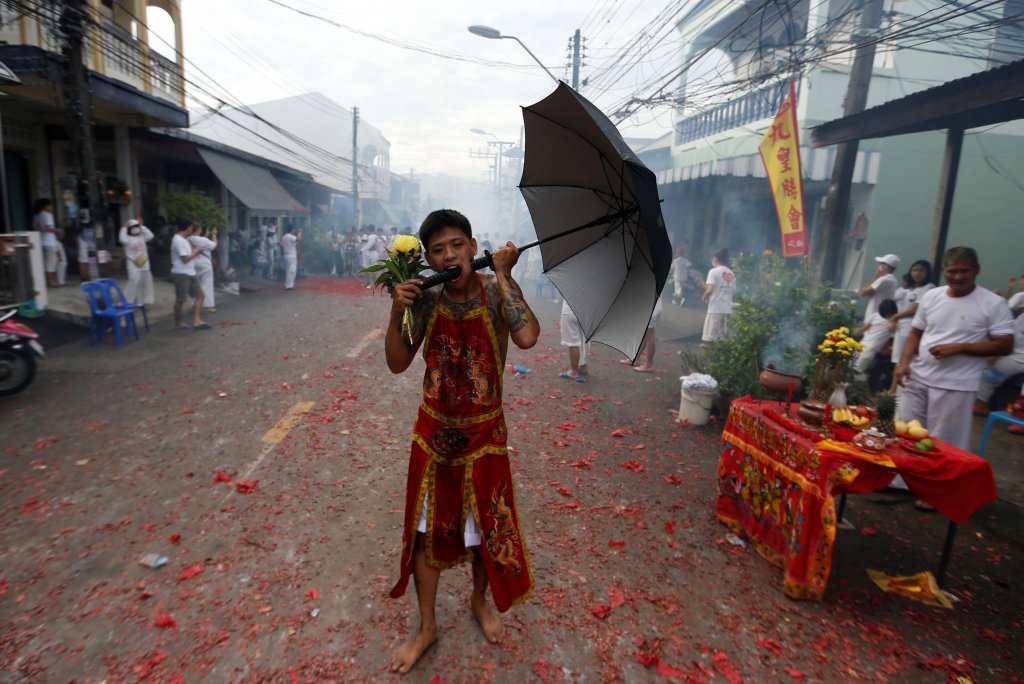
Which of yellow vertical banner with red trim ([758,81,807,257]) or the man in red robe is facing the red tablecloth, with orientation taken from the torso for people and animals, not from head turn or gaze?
the yellow vertical banner with red trim

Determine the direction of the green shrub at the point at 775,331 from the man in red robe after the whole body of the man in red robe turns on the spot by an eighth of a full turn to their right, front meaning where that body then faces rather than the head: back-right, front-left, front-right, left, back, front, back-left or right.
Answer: back

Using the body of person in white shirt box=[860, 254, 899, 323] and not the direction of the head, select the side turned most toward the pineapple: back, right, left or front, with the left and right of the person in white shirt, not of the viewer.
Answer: left

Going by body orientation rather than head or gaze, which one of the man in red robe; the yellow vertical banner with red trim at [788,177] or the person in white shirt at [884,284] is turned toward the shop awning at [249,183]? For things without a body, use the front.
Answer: the person in white shirt

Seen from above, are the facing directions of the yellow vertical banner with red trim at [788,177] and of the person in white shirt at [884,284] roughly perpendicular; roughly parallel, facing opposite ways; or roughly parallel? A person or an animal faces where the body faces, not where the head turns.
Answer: roughly perpendicular

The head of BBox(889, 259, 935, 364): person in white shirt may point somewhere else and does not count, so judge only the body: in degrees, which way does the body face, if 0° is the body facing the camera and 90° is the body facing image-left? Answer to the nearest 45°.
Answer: approximately 45°

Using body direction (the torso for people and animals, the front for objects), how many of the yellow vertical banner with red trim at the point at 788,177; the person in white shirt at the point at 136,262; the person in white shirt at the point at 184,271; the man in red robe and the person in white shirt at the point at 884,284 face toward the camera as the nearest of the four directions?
3

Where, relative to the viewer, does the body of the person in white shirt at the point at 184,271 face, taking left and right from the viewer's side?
facing to the right of the viewer

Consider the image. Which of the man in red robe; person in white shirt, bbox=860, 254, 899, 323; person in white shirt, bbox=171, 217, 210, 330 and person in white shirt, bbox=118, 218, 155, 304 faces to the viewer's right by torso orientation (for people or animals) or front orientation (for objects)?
person in white shirt, bbox=171, 217, 210, 330

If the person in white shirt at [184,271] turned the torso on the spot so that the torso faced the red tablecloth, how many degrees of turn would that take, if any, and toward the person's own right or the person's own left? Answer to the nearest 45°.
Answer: approximately 90° to the person's own right

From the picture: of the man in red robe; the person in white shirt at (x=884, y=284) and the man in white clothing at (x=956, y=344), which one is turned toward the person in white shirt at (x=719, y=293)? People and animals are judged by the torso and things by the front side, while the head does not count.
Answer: the person in white shirt at (x=884, y=284)
